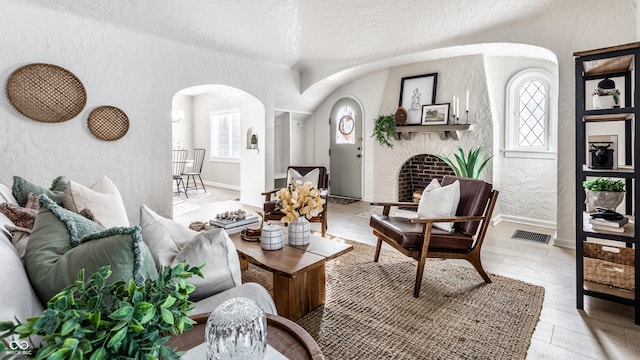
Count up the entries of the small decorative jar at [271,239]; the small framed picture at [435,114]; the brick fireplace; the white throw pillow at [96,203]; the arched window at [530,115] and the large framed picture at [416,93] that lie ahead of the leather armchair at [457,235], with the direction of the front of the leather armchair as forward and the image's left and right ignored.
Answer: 2

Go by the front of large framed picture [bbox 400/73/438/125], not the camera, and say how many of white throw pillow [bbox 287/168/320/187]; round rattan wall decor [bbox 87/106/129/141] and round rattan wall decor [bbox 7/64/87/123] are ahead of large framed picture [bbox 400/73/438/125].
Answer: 3

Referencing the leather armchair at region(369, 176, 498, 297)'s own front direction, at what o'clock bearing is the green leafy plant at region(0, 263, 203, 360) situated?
The green leafy plant is roughly at 11 o'clock from the leather armchair.

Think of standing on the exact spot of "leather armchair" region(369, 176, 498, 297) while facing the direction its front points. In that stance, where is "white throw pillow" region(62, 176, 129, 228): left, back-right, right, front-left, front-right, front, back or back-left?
front

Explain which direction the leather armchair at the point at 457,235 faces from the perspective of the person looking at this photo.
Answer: facing the viewer and to the left of the viewer

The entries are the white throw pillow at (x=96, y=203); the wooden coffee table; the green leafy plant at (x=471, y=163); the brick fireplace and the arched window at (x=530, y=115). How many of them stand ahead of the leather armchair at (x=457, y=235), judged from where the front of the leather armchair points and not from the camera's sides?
2

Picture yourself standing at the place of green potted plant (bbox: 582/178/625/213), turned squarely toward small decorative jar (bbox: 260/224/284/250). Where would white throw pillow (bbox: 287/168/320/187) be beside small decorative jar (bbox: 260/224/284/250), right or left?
right

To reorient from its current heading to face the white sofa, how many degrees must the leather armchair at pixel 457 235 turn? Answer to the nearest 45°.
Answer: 0° — it already faces it

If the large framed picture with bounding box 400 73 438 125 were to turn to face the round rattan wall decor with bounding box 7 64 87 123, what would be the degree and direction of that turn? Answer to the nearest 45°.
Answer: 0° — it already faces it

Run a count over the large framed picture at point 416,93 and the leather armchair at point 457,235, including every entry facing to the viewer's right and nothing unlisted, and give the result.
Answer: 0

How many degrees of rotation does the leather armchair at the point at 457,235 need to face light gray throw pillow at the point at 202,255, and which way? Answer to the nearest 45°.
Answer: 0° — it already faces it
